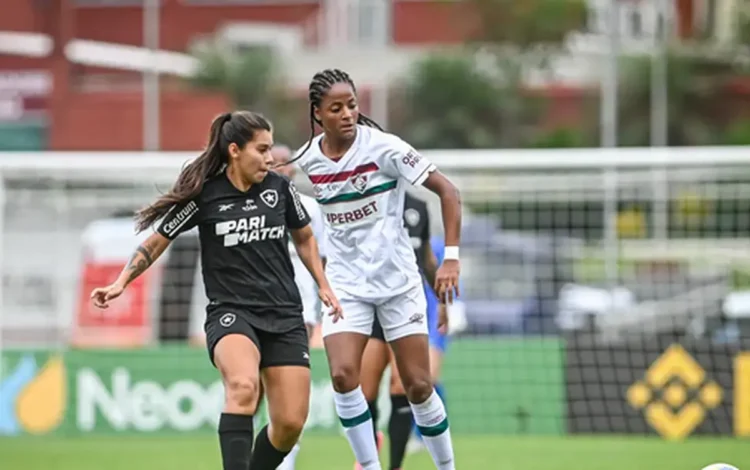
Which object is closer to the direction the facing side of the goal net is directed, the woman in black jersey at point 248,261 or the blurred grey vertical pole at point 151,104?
the woman in black jersey

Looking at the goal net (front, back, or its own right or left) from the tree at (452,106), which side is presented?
back

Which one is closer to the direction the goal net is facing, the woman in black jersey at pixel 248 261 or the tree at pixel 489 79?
the woman in black jersey

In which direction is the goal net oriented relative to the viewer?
toward the camera

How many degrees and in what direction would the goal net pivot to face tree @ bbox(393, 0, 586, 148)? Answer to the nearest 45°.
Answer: approximately 180°

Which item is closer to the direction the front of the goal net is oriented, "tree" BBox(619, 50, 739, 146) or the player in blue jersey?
the player in blue jersey

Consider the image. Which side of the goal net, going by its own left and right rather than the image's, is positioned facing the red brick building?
back

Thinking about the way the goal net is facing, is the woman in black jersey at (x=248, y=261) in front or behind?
in front

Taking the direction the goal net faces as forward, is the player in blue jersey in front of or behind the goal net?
in front

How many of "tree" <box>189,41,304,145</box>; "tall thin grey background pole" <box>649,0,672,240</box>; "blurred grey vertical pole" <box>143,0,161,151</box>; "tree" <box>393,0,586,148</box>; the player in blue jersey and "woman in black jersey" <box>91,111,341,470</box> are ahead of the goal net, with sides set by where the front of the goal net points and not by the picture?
2

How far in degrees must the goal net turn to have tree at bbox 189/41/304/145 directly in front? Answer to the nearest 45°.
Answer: approximately 180°

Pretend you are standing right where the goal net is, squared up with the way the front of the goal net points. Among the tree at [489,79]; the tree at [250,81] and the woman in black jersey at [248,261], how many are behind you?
2

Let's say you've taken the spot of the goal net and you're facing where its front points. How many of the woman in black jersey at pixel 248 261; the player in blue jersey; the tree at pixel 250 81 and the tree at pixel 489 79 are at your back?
2

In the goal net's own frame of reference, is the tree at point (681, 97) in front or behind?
behind
